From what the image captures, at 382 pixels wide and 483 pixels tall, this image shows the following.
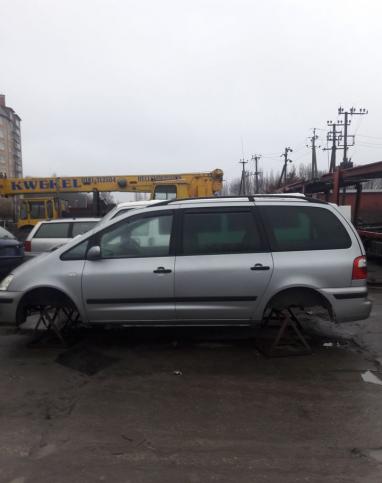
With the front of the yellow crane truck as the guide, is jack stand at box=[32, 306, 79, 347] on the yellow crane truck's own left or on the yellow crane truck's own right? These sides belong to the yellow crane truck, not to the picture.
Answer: on the yellow crane truck's own left

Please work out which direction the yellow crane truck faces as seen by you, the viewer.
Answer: facing to the left of the viewer

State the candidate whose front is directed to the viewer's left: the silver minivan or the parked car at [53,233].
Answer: the silver minivan

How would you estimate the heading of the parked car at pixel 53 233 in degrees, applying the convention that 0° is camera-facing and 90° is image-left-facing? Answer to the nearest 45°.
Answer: approximately 270°

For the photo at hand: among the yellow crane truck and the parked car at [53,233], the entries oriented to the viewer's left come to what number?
1

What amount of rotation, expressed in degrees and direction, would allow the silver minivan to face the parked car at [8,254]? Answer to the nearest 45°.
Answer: approximately 45° to its right

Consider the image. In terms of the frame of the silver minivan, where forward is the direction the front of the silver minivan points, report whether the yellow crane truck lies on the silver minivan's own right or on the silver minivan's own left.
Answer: on the silver minivan's own right

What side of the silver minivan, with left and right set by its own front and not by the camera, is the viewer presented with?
left

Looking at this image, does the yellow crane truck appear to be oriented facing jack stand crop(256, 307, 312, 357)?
no

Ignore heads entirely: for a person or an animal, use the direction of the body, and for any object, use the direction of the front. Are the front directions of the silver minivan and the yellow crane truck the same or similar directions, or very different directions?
same or similar directions

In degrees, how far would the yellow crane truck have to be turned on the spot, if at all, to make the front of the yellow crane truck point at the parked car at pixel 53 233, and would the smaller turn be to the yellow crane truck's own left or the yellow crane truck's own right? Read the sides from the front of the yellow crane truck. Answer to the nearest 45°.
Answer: approximately 90° to the yellow crane truck's own left

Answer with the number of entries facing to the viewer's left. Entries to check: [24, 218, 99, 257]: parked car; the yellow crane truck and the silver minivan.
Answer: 2

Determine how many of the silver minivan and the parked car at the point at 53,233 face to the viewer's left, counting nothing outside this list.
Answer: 1

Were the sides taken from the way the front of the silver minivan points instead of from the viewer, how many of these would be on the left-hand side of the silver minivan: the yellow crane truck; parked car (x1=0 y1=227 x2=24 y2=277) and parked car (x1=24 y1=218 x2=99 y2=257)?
0
